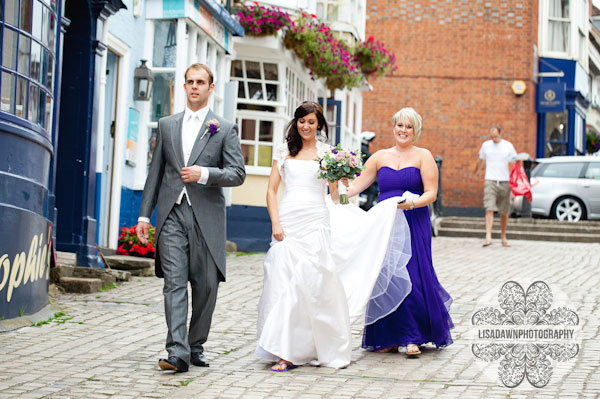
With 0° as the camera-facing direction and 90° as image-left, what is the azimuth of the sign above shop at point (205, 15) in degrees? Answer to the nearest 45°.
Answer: approximately 315°

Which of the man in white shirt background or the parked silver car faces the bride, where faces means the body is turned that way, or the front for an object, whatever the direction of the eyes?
the man in white shirt background

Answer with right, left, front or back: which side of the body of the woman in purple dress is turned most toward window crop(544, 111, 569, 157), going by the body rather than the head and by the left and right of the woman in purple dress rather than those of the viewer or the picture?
back

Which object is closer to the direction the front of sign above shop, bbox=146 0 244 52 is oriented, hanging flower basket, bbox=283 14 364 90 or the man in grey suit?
the man in grey suit

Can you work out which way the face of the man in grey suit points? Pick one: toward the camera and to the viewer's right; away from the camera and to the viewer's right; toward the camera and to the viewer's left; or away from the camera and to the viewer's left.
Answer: toward the camera and to the viewer's left

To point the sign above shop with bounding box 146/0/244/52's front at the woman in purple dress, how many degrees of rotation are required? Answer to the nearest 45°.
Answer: approximately 45° to its right

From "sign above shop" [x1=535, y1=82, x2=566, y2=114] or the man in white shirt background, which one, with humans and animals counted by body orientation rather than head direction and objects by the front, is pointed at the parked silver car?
the sign above shop

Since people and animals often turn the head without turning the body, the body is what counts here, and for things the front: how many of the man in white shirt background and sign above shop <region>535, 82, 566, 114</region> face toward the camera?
2

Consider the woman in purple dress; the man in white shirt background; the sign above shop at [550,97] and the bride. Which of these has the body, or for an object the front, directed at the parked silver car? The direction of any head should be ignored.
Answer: the sign above shop

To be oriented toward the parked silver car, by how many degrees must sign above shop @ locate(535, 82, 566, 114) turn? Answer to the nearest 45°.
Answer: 0° — it already faces it

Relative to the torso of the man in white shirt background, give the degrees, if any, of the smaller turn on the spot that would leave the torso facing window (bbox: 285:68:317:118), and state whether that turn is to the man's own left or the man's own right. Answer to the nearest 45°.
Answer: approximately 90° to the man's own right

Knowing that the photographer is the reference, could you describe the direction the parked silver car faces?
facing to the right of the viewer

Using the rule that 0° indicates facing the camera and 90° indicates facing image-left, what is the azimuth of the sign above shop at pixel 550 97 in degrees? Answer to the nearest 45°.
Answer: approximately 0°

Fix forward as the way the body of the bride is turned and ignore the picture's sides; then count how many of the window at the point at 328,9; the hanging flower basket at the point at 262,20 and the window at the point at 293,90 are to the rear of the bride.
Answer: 3
